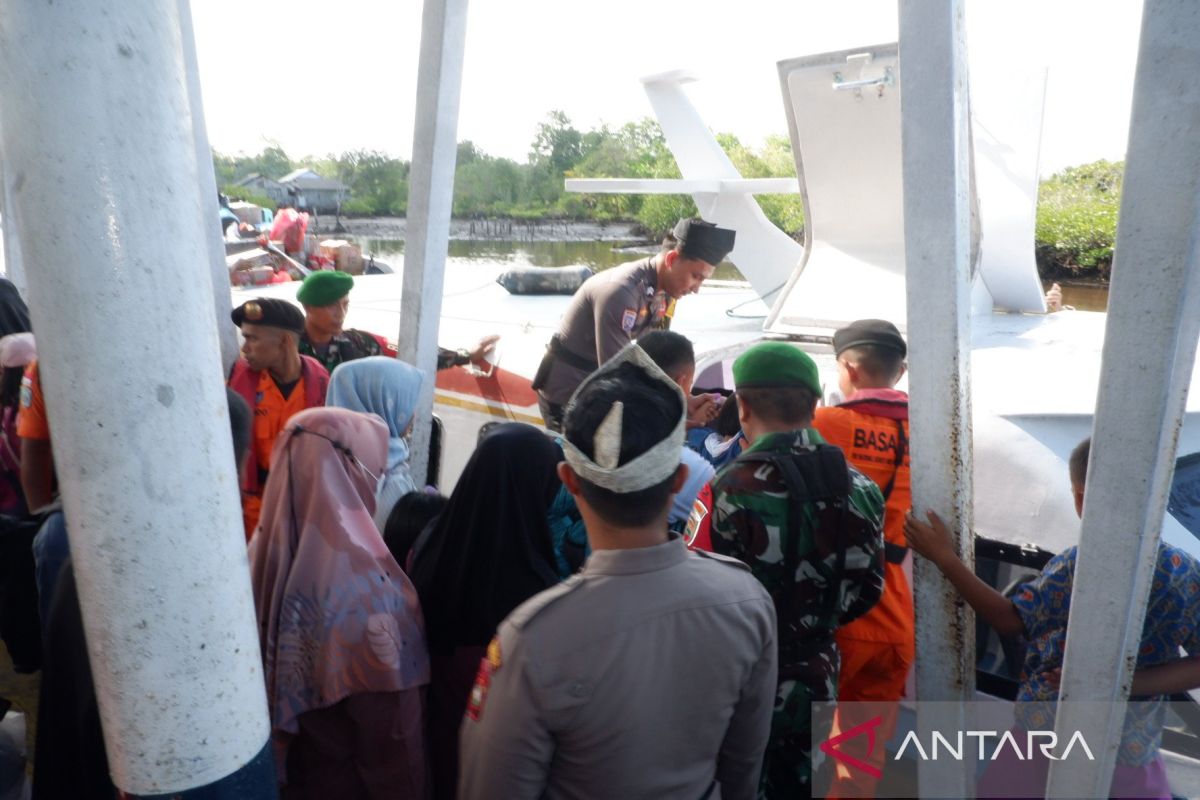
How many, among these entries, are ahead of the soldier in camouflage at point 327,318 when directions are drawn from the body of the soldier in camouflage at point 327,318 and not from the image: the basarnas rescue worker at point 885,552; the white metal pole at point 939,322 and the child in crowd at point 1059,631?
3

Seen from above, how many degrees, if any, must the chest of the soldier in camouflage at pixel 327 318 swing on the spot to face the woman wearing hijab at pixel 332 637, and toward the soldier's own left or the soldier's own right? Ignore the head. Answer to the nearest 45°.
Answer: approximately 45° to the soldier's own right

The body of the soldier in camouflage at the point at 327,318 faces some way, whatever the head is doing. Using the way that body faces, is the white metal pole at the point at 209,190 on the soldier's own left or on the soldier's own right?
on the soldier's own right

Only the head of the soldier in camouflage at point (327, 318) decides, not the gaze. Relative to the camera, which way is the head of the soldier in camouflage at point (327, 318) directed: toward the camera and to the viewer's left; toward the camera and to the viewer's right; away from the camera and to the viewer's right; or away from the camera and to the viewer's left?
toward the camera and to the viewer's right

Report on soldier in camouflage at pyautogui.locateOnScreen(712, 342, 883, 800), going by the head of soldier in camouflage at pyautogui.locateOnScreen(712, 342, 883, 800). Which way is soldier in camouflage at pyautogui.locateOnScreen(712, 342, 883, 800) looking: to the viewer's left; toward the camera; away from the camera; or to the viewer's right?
away from the camera

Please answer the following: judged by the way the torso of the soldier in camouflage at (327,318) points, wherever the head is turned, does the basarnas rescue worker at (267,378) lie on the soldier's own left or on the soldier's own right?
on the soldier's own right

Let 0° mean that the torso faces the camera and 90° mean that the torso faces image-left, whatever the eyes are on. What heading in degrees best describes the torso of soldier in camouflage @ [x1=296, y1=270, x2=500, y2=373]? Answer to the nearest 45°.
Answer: approximately 315°

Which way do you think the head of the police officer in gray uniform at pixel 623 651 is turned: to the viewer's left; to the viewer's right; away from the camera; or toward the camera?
away from the camera
